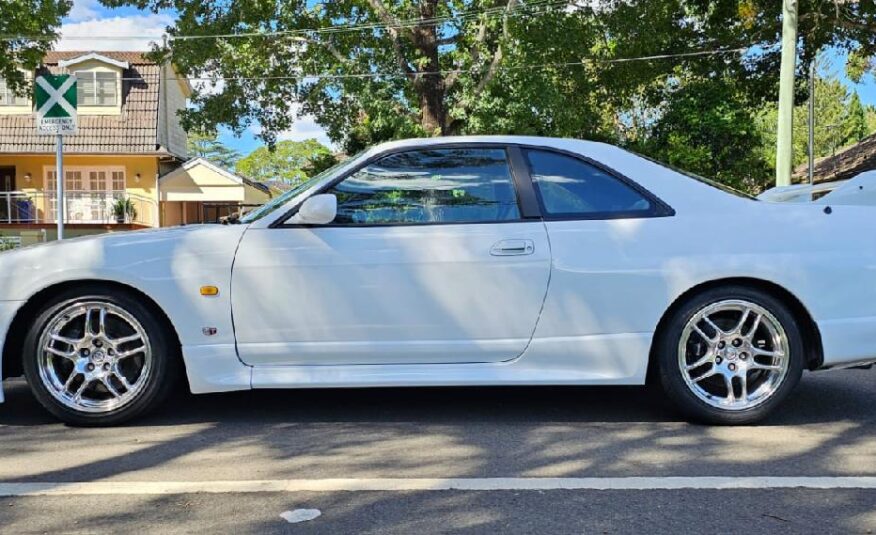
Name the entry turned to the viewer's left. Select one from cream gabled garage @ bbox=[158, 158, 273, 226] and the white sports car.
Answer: the white sports car

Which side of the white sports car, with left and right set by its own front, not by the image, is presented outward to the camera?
left

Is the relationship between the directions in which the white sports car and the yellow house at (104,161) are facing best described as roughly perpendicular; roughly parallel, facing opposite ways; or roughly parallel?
roughly perpendicular

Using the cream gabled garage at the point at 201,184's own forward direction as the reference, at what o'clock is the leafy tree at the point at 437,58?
The leafy tree is roughly at 11 o'clock from the cream gabled garage.

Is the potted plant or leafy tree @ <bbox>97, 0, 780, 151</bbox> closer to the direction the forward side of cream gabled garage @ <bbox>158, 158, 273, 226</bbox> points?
the leafy tree

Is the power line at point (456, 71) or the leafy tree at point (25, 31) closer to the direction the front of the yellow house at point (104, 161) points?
the leafy tree

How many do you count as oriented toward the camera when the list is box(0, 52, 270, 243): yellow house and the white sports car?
1

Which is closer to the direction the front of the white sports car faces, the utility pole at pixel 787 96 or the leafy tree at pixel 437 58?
the leafy tree

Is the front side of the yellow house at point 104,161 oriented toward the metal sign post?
yes

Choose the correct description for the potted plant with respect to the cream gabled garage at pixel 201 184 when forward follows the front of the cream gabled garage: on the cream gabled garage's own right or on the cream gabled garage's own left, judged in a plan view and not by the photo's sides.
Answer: on the cream gabled garage's own right

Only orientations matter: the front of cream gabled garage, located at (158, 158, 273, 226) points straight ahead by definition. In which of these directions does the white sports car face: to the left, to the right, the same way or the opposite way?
to the right
